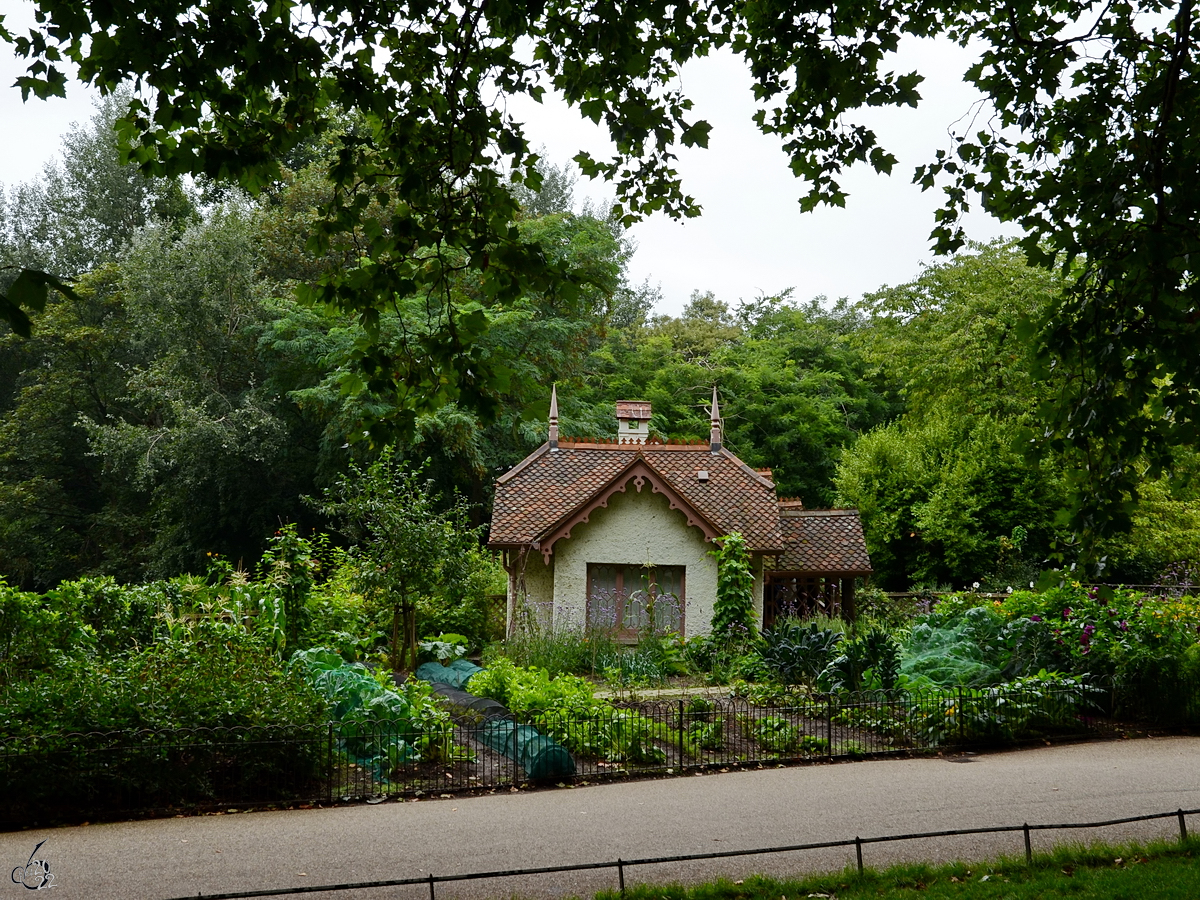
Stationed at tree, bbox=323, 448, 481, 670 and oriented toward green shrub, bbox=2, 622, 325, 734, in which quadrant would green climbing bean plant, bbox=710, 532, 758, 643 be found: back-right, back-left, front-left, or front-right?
back-left

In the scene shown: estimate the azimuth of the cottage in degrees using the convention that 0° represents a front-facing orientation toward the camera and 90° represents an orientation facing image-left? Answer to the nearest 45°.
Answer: approximately 0°

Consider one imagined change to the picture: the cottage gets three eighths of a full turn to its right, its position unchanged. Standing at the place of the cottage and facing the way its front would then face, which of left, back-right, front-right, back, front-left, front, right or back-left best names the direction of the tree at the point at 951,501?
right

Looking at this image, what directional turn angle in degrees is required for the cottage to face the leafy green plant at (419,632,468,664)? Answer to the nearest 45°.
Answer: approximately 45° to its right

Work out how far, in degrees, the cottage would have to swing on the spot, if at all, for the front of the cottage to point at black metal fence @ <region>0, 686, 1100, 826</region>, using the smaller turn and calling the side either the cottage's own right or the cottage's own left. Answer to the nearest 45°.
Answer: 0° — it already faces it

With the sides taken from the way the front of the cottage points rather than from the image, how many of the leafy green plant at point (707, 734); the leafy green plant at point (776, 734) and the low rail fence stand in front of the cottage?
3

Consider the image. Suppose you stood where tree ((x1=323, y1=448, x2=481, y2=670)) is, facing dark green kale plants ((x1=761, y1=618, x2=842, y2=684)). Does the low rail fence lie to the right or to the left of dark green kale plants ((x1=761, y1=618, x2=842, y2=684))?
right
